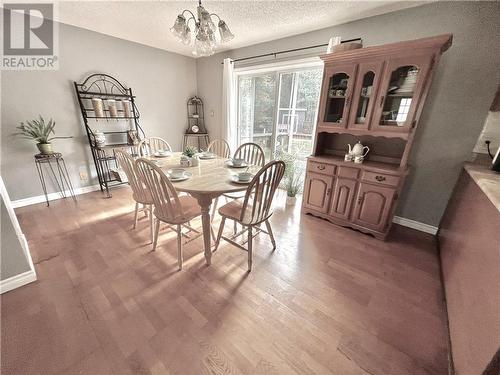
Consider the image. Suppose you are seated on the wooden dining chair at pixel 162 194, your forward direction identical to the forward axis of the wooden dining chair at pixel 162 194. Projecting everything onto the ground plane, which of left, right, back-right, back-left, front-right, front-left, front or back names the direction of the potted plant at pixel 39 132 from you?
left

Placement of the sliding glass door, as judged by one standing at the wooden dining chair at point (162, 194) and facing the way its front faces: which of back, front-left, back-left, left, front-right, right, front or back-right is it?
front

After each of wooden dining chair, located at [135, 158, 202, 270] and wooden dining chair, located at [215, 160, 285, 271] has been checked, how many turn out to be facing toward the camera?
0

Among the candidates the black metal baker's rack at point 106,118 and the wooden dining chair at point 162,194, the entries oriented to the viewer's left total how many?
0

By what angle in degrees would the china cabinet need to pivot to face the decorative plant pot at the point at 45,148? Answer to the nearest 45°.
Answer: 0° — it already faces it

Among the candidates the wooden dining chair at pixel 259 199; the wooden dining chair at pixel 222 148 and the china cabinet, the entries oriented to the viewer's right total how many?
0

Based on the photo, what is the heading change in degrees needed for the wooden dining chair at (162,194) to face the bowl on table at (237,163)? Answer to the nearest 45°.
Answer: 0° — it already faces it

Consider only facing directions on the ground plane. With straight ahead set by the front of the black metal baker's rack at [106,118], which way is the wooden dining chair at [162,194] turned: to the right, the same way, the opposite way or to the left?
to the left

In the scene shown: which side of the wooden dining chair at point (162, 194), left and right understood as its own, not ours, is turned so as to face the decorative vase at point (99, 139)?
left

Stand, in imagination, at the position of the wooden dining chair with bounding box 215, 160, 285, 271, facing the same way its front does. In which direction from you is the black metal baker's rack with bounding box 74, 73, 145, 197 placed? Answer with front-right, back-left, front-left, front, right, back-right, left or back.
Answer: front

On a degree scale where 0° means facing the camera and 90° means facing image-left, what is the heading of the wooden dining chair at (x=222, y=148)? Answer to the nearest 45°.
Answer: approximately 45°

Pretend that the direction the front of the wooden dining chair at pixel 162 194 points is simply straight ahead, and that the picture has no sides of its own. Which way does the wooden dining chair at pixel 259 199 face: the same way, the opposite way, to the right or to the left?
to the left

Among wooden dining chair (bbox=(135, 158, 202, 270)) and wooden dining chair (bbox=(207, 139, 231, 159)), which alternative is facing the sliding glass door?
wooden dining chair (bbox=(135, 158, 202, 270))

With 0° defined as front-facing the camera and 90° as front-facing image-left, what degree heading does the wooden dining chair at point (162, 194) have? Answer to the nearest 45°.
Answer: approximately 225°

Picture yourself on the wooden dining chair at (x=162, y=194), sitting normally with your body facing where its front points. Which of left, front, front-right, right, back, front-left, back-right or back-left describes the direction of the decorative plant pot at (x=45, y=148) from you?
left

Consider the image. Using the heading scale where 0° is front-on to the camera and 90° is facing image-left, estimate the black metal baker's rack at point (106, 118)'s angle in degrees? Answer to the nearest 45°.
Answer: approximately 315°

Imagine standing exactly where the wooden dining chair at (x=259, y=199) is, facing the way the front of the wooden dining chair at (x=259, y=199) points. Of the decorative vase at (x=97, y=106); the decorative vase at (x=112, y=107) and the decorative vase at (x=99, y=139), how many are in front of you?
3

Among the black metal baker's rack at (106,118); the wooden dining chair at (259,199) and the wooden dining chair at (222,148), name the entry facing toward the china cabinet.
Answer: the black metal baker's rack

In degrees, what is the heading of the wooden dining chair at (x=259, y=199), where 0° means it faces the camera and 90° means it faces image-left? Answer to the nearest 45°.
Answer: approximately 135°
